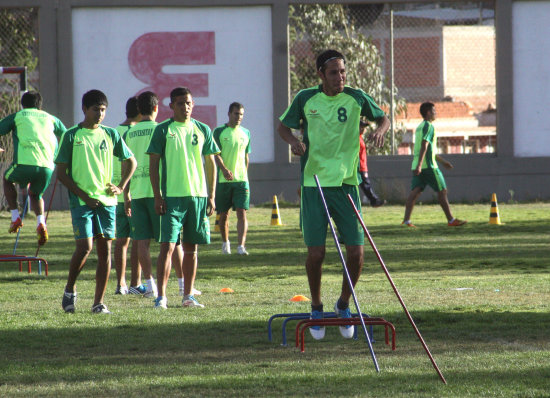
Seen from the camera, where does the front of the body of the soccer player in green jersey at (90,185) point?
toward the camera

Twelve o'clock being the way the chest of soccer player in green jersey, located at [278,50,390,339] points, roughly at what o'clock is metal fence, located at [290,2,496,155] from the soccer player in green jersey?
The metal fence is roughly at 6 o'clock from the soccer player in green jersey.

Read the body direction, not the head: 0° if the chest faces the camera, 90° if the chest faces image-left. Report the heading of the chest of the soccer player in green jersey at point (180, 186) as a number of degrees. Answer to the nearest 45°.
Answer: approximately 0°

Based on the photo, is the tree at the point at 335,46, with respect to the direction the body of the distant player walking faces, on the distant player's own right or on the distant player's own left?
on the distant player's own left

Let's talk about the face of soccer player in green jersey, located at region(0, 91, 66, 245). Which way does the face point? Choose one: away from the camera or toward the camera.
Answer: away from the camera

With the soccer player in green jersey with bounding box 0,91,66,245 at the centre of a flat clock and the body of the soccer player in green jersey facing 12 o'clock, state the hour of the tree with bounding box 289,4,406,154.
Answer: The tree is roughly at 1 o'clock from the soccer player in green jersey.

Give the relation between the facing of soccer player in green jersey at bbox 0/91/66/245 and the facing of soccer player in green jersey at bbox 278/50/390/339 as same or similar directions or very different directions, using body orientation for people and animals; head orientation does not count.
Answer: very different directions

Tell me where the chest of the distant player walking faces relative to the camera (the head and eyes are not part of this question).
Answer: to the viewer's right

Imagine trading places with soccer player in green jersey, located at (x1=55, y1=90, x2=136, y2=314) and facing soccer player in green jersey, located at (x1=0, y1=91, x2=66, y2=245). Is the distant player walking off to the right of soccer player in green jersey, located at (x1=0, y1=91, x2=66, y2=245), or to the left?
right

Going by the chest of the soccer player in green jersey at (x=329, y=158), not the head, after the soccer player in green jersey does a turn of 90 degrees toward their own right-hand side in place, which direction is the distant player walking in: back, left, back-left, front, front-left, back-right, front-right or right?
right

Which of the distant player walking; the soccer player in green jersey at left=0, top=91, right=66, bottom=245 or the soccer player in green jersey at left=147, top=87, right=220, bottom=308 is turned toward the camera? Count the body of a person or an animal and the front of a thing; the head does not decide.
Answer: the soccer player in green jersey at left=147, top=87, right=220, bottom=308

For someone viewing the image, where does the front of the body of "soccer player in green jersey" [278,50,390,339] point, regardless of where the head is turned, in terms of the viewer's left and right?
facing the viewer

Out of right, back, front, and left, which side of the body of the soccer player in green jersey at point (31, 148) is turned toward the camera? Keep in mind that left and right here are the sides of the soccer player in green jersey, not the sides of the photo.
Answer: back
